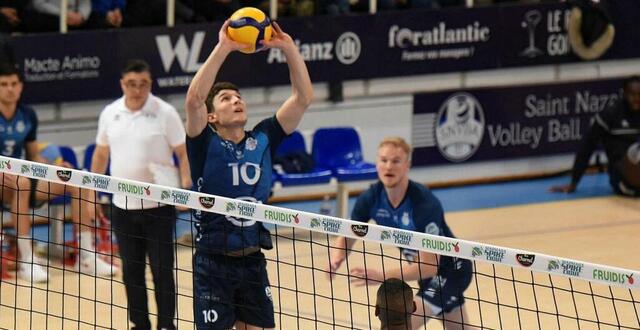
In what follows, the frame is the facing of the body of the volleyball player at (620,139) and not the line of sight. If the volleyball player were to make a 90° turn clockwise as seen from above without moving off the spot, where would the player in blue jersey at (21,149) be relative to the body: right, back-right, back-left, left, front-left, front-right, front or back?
front-left

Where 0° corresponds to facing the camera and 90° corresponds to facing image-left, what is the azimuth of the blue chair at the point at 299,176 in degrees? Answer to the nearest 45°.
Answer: approximately 315°

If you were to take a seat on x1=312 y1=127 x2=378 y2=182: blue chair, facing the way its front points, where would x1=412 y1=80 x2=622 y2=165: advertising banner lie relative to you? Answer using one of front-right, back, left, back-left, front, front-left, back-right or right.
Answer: left

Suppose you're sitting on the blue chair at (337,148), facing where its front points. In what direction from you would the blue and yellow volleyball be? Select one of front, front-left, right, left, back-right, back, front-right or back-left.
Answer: front-right

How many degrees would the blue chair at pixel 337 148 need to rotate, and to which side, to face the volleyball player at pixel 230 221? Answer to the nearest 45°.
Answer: approximately 45° to its right

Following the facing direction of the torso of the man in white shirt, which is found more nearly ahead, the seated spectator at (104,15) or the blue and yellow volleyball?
the blue and yellow volleyball

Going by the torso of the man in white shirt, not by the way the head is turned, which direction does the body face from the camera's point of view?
toward the camera

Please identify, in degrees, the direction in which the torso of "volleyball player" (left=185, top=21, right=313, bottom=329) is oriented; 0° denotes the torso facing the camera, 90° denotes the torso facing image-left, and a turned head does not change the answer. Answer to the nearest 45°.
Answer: approximately 315°
